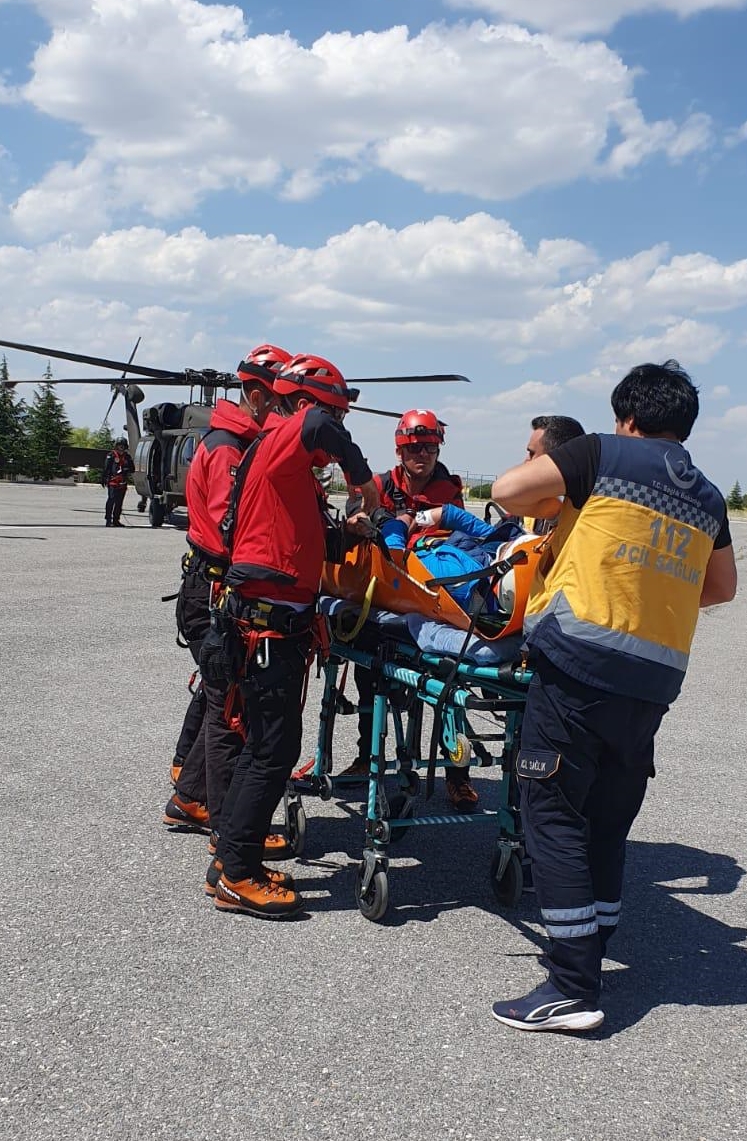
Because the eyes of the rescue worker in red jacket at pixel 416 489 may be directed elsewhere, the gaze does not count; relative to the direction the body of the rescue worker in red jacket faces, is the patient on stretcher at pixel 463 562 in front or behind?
in front

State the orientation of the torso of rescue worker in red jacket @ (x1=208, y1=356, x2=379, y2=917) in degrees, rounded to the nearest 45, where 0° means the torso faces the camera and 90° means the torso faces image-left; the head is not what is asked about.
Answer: approximately 270°

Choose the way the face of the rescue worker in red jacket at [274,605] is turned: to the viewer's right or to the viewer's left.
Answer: to the viewer's right

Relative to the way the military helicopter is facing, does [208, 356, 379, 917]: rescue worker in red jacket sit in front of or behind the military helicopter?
in front

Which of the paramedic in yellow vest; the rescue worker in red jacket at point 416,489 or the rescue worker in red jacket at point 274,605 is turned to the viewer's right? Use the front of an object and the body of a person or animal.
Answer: the rescue worker in red jacket at point 274,605

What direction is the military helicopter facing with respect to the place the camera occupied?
facing the viewer and to the right of the viewer

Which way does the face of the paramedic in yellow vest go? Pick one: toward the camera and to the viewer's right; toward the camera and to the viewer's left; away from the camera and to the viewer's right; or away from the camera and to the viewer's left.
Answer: away from the camera and to the viewer's left

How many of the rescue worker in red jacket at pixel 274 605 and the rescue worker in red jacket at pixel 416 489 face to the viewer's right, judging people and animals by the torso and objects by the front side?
1

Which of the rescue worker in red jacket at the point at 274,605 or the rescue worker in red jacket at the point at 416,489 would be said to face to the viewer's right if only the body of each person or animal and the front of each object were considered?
the rescue worker in red jacket at the point at 274,605

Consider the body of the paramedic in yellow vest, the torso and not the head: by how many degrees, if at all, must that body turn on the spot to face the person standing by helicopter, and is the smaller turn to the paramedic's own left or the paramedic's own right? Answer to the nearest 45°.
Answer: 0° — they already face them

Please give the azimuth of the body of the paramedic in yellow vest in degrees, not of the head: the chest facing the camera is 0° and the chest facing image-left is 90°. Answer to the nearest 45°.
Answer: approximately 135°

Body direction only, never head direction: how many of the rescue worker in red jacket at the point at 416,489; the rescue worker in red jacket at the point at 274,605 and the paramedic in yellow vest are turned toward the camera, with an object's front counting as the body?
1

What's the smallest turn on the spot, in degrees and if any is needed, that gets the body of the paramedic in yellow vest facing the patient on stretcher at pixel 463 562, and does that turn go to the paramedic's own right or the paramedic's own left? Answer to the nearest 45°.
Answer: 0° — they already face them

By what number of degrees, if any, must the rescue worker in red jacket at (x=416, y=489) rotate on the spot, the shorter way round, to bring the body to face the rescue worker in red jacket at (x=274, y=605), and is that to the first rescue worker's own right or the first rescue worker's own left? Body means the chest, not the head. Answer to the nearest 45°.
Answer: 0° — they already face them
